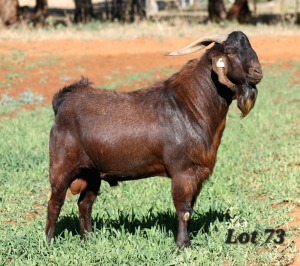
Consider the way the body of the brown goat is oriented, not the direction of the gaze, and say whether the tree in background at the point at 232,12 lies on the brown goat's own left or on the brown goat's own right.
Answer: on the brown goat's own left

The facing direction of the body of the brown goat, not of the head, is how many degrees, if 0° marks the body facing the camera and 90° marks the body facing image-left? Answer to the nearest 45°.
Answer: approximately 270°

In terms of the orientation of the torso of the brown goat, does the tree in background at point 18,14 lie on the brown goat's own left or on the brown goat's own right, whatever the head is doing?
on the brown goat's own left
